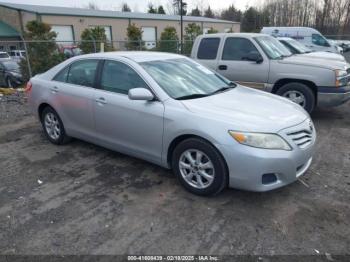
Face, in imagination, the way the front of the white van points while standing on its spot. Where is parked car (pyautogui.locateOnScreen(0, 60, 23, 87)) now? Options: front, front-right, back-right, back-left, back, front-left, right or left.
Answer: back-right

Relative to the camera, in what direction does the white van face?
facing to the right of the viewer

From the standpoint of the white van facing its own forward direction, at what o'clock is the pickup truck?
The pickup truck is roughly at 3 o'clock from the white van.

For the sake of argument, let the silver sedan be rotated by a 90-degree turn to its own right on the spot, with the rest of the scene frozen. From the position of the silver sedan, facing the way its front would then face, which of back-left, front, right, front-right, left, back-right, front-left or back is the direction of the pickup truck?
back

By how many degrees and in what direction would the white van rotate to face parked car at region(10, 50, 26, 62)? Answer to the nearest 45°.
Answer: approximately 135° to its right

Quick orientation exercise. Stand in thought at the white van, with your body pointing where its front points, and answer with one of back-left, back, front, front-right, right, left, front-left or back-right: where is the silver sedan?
right

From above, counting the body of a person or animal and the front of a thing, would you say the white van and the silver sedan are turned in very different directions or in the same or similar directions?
same or similar directions

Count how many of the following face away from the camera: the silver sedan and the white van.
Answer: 0

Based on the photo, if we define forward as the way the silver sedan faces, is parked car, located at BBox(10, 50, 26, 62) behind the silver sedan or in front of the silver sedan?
behind

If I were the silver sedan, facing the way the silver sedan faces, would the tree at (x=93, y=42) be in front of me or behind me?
behind
